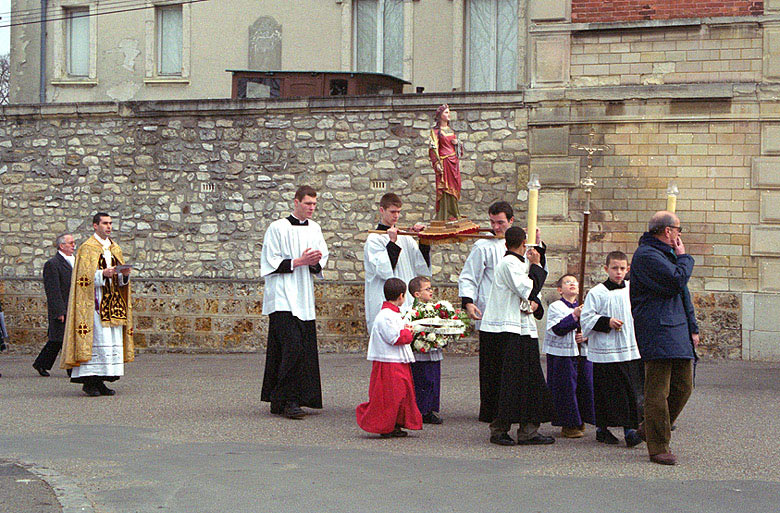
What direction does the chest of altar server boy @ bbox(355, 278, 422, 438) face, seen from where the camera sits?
to the viewer's right

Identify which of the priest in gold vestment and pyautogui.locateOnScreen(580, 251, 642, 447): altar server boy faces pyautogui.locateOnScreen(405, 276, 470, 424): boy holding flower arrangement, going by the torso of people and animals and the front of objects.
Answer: the priest in gold vestment
